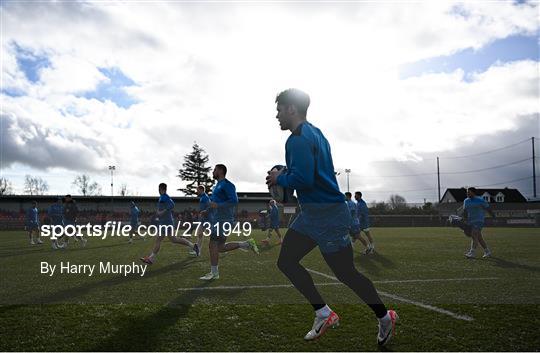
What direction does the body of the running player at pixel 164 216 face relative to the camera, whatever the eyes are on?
to the viewer's left

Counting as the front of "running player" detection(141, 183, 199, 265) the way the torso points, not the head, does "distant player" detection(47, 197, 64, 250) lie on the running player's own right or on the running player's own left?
on the running player's own right

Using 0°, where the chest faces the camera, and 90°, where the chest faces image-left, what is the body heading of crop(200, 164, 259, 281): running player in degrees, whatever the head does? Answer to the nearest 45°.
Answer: approximately 90°

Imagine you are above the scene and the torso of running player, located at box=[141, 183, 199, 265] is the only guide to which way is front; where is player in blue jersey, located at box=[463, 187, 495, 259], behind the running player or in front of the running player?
behind
